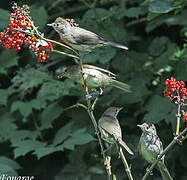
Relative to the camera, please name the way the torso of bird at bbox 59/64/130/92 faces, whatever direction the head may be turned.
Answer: to the viewer's left

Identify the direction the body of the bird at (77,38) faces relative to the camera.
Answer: to the viewer's left

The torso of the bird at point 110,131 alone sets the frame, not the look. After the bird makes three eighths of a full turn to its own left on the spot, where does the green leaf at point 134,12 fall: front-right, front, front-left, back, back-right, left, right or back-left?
back-left

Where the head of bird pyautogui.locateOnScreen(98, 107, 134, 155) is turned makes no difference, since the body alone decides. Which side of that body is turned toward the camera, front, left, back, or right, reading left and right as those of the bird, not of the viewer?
left

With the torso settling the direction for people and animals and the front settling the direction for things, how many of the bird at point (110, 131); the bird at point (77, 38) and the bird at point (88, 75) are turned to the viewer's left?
3
